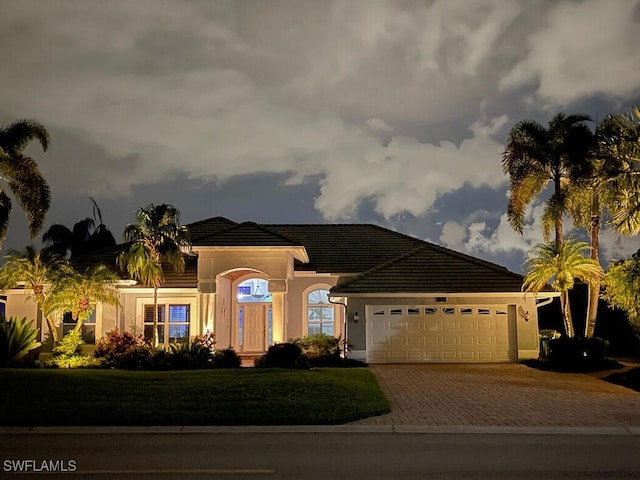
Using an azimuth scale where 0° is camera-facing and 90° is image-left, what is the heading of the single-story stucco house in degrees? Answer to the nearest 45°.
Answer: approximately 0°

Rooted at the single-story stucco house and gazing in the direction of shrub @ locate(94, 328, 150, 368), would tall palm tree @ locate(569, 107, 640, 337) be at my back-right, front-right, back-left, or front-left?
back-left

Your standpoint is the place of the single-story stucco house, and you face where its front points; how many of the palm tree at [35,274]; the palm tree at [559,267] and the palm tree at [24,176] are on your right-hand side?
2

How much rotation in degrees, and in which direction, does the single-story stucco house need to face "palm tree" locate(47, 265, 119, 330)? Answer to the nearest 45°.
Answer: approximately 90° to its right

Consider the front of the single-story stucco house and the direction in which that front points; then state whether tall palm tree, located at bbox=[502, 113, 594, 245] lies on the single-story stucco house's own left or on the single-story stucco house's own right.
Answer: on the single-story stucco house's own left

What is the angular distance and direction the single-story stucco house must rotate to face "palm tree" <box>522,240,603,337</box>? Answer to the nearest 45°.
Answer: approximately 90° to its left

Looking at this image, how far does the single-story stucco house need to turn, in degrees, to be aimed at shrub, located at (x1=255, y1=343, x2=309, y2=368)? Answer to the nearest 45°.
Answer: approximately 45° to its right
